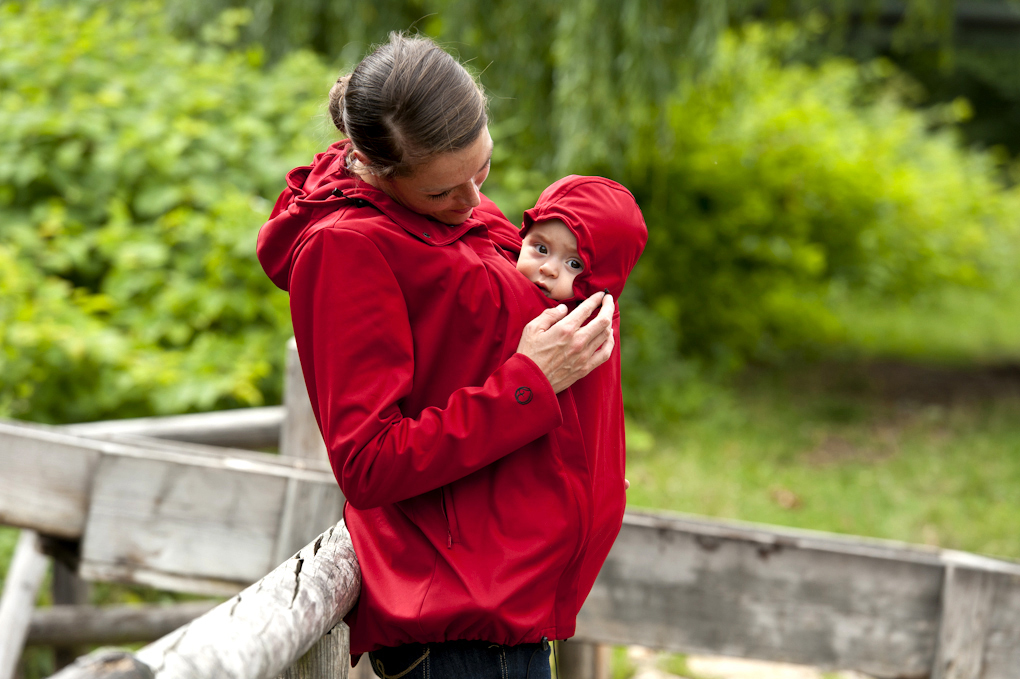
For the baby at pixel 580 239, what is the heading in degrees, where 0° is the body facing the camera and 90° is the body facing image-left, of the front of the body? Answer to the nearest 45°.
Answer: approximately 45°
